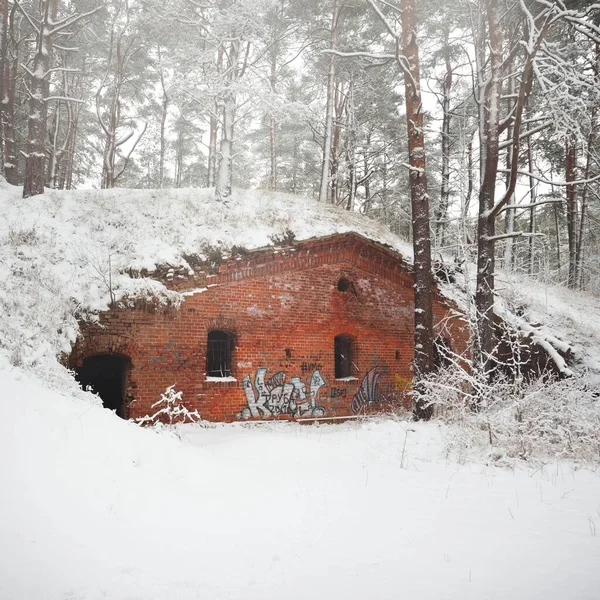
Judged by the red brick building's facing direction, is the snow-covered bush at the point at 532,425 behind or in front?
in front

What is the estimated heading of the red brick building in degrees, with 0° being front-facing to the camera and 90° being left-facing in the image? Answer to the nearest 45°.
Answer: approximately 0°
